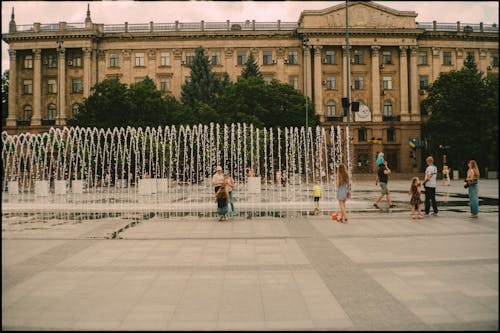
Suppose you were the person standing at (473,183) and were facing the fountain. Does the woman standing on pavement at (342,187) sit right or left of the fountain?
left

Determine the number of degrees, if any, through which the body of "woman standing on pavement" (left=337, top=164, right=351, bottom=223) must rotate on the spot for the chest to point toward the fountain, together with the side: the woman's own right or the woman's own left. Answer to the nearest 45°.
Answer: approximately 45° to the woman's own left

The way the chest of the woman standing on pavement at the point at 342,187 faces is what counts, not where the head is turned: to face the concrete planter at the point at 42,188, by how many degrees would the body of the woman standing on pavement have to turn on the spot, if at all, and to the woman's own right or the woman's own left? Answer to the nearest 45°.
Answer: approximately 45° to the woman's own left

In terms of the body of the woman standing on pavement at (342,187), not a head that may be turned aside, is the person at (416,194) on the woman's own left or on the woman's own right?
on the woman's own right

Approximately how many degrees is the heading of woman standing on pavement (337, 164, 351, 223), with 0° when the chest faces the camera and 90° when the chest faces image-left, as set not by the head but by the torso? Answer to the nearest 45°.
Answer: approximately 180°
